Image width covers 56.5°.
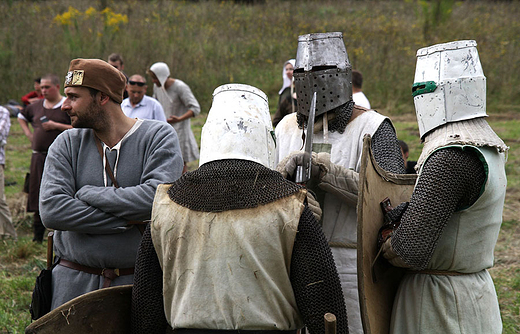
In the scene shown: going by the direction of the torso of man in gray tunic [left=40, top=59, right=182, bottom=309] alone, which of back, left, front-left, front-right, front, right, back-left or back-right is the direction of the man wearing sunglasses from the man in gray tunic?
back

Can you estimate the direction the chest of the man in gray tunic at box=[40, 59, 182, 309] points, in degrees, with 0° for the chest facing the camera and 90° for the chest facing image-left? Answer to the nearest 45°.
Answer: approximately 0°
